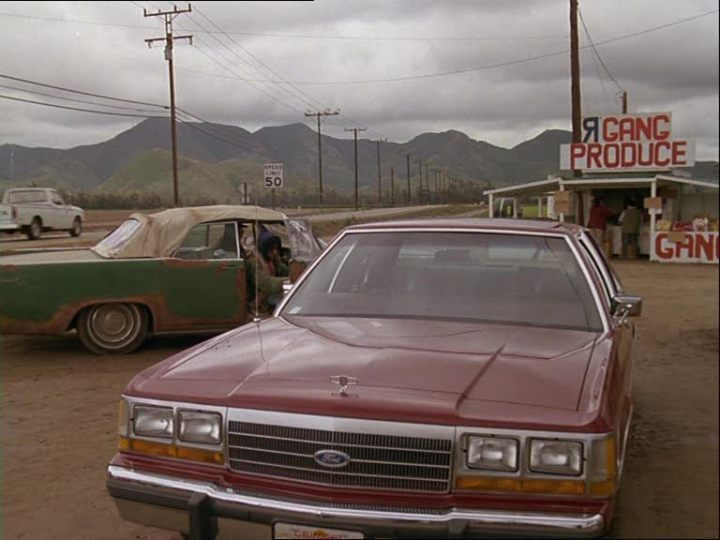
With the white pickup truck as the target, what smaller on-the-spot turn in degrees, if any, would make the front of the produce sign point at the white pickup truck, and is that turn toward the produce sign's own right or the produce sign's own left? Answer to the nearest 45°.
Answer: approximately 135° to the produce sign's own right

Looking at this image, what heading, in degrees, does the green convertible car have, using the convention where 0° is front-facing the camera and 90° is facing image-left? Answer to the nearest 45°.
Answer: approximately 270°

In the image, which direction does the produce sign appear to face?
toward the camera

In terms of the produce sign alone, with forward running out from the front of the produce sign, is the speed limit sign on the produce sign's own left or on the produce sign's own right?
on the produce sign's own right

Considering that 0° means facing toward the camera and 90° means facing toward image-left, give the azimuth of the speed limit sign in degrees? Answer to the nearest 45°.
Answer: approximately 0°

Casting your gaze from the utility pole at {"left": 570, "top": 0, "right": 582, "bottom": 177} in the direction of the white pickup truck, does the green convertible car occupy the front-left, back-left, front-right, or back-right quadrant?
front-left

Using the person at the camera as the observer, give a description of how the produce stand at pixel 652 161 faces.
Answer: facing the viewer
